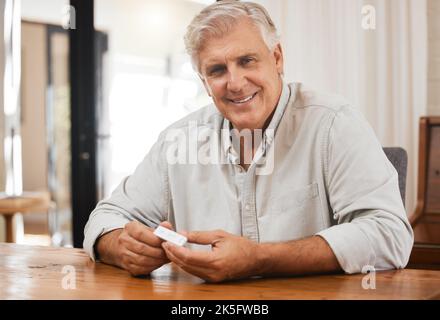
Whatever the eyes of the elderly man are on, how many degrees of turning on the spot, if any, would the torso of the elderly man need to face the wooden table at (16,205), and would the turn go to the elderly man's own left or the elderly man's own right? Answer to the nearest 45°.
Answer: approximately 135° to the elderly man's own right

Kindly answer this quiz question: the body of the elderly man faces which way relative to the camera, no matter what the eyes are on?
toward the camera

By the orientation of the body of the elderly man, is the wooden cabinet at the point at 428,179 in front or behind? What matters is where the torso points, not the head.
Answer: behind
